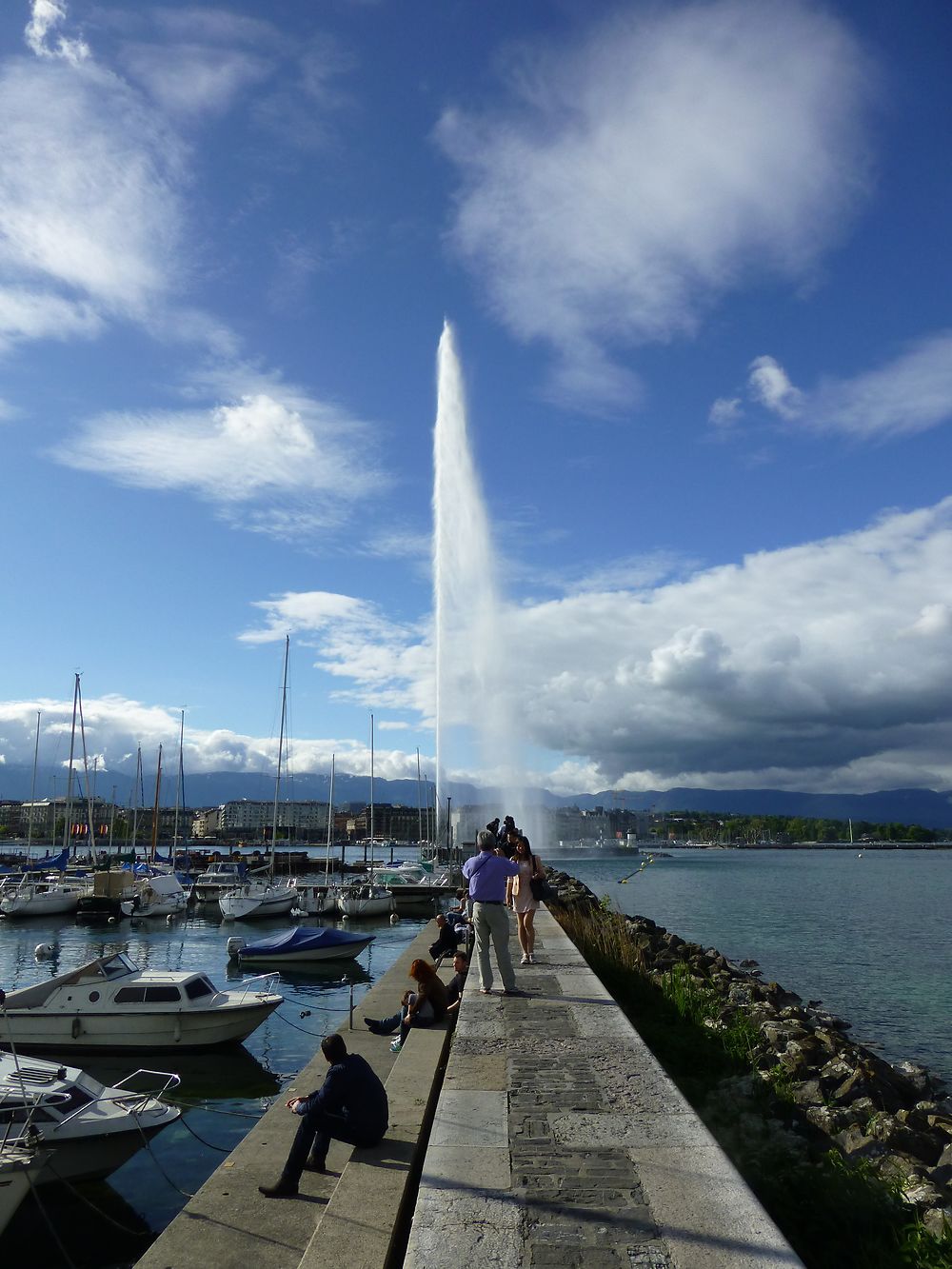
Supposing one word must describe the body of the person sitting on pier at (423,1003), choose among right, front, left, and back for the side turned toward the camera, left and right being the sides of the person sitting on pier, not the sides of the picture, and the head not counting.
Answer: left

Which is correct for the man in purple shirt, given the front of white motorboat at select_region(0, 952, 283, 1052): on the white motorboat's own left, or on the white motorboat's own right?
on the white motorboat's own right
